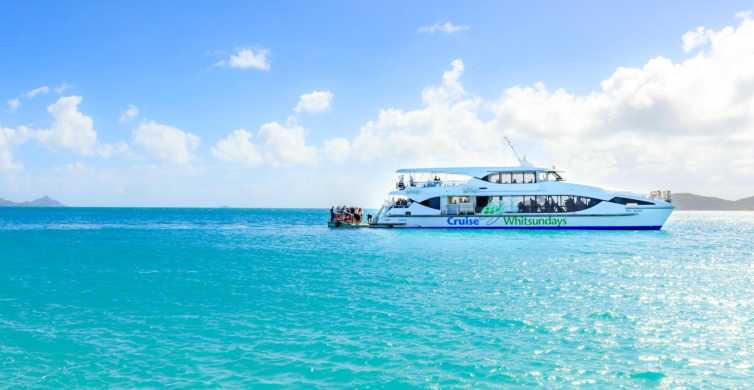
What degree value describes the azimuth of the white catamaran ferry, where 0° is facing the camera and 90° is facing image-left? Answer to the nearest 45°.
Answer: approximately 270°
